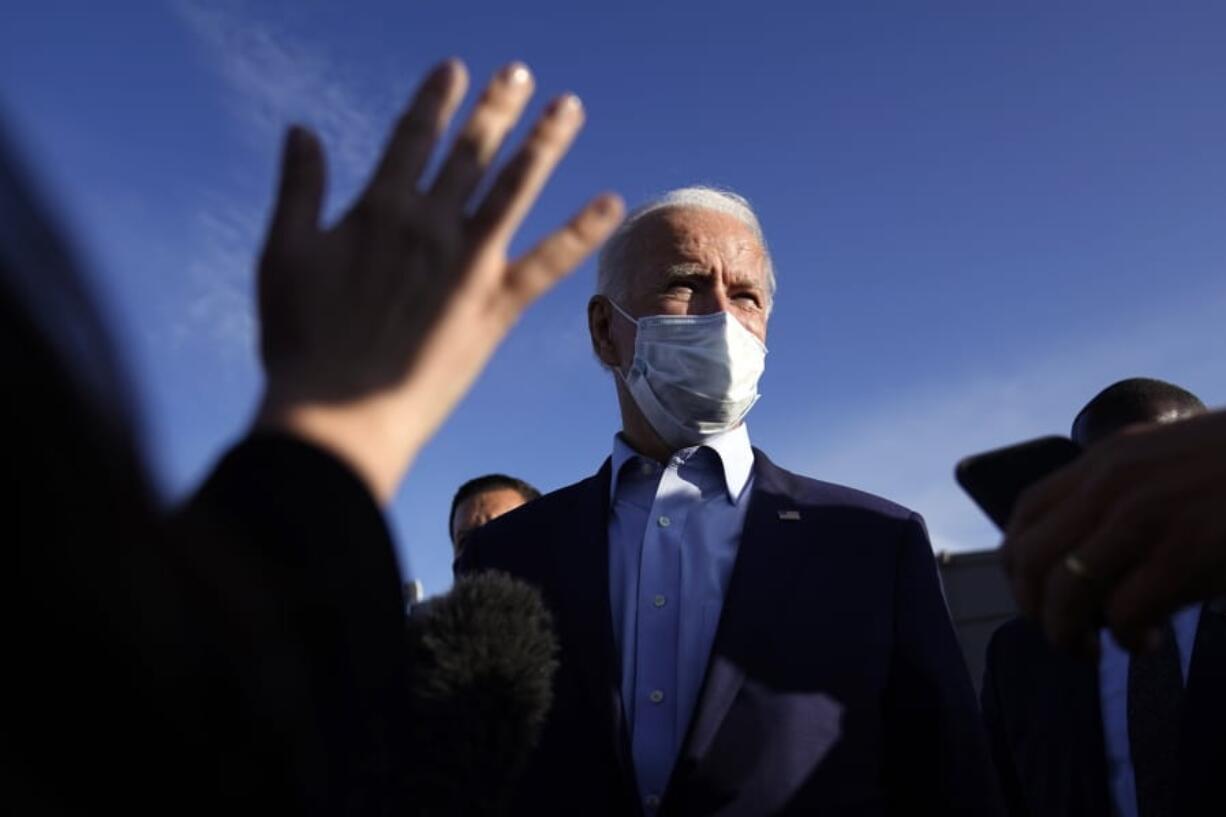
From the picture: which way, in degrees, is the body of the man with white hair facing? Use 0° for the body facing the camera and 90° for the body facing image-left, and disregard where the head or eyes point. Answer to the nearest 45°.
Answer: approximately 0°

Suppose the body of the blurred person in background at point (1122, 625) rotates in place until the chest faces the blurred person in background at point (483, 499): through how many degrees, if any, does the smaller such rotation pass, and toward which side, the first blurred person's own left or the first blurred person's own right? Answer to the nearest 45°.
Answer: approximately 135° to the first blurred person's own right

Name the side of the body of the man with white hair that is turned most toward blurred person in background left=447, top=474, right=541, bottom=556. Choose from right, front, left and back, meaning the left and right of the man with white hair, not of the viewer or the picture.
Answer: back

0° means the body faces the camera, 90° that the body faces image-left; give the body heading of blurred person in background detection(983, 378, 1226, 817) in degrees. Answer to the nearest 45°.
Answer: approximately 0°
